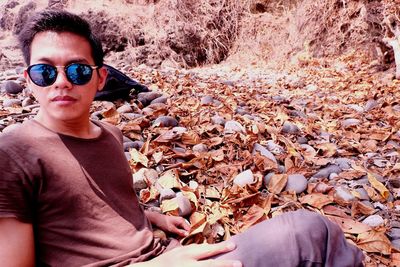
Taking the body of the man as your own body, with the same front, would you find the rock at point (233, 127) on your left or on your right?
on your left

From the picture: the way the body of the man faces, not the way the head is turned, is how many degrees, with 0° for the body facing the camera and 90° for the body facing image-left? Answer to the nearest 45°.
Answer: approximately 315°

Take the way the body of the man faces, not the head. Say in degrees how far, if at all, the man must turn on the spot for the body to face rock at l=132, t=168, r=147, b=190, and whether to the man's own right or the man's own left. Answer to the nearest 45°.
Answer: approximately 135° to the man's own left

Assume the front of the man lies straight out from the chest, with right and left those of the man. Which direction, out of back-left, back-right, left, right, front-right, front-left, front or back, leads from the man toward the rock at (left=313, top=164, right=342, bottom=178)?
left

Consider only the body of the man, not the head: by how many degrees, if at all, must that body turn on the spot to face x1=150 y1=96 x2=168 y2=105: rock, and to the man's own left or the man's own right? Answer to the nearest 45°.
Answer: approximately 135° to the man's own left

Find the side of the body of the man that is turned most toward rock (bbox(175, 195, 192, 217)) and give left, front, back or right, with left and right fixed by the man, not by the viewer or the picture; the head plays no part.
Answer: left

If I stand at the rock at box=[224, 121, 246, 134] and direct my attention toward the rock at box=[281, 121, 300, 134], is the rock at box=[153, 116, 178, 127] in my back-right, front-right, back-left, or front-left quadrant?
back-left
